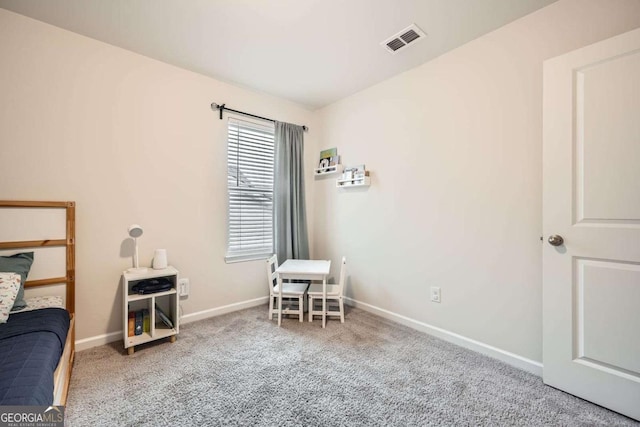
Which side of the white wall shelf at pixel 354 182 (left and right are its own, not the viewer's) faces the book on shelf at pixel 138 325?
front

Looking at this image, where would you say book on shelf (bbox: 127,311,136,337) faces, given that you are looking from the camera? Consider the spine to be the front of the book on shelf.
facing the viewer

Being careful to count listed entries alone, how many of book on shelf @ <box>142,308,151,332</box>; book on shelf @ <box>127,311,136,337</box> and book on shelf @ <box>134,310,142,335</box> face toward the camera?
3

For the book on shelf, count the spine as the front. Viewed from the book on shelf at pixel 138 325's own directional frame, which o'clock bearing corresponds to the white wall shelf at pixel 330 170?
The white wall shelf is roughly at 9 o'clock from the book on shelf.

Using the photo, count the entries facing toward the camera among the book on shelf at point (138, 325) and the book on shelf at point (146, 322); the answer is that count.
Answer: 2

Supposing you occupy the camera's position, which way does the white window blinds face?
facing the viewer and to the right of the viewer

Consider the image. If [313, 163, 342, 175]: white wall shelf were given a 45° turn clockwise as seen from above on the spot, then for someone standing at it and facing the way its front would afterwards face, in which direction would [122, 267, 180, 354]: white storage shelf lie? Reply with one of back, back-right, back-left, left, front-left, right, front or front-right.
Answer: front-left

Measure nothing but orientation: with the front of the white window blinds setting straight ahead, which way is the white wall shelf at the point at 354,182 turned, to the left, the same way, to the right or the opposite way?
to the right

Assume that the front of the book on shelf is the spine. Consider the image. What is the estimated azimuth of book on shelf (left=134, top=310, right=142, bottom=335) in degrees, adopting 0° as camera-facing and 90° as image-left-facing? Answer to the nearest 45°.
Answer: approximately 0°

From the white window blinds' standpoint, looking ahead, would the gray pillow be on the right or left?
on its right

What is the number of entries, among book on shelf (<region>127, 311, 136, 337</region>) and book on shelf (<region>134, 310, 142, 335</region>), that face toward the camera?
2

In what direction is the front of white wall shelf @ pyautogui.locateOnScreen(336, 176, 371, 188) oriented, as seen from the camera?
facing the viewer and to the left of the viewer
